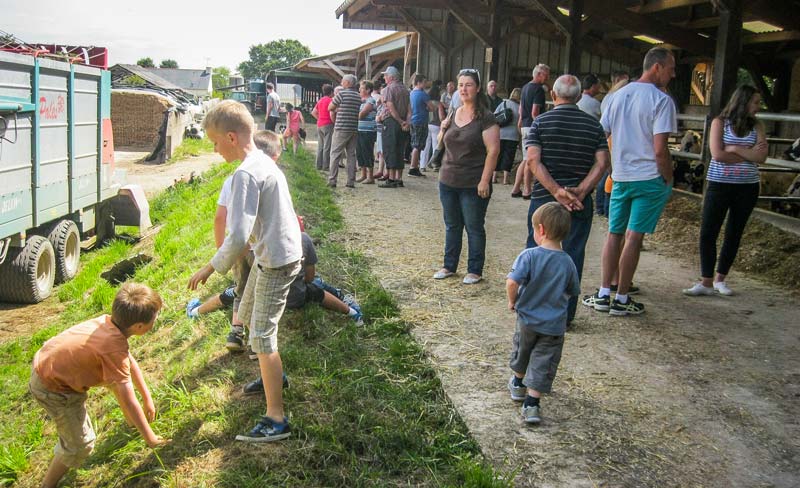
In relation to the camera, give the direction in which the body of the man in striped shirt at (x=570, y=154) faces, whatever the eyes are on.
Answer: away from the camera

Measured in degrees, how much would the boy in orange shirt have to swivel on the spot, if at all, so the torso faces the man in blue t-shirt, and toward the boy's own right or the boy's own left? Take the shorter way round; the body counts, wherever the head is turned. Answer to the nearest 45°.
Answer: approximately 45° to the boy's own left

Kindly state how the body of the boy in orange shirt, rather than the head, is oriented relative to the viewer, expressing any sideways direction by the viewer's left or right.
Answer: facing to the right of the viewer

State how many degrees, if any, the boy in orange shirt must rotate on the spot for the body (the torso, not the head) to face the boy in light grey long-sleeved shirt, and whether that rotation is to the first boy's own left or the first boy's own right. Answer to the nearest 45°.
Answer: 0° — they already face them

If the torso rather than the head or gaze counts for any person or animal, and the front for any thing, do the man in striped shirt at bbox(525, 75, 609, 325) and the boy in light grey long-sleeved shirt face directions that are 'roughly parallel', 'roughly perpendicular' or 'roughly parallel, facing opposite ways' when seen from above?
roughly perpendicular

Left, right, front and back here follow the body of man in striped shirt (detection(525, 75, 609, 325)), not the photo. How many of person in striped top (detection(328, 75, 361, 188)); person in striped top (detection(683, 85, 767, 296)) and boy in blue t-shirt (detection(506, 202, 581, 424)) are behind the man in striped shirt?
1

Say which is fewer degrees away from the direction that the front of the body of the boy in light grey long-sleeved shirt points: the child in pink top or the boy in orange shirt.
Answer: the boy in orange shirt

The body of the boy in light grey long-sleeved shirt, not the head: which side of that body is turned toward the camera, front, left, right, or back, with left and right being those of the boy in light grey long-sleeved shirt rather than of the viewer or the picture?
left

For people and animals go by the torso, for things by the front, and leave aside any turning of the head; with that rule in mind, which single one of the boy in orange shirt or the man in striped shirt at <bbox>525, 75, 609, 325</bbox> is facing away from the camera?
the man in striped shirt

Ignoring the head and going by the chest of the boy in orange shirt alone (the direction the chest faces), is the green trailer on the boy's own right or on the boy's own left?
on the boy's own left

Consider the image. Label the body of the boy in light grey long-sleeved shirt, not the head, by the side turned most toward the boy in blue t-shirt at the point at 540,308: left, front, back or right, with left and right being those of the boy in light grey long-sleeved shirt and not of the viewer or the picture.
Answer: back

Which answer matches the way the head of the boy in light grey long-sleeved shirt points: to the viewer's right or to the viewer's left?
to the viewer's left

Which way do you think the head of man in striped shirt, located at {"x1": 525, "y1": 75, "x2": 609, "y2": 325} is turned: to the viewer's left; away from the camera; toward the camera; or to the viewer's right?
away from the camera

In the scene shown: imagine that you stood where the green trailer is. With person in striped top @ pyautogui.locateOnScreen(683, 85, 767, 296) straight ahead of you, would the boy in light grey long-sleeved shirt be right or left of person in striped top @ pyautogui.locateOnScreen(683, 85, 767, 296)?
right

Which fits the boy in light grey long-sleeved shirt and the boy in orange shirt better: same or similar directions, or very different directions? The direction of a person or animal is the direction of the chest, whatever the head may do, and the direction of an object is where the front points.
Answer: very different directions
